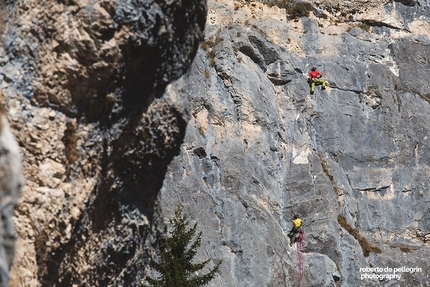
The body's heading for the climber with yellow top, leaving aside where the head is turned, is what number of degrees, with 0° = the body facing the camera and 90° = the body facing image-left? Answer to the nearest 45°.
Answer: approximately 180°

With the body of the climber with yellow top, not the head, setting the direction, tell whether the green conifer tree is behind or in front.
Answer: behind
